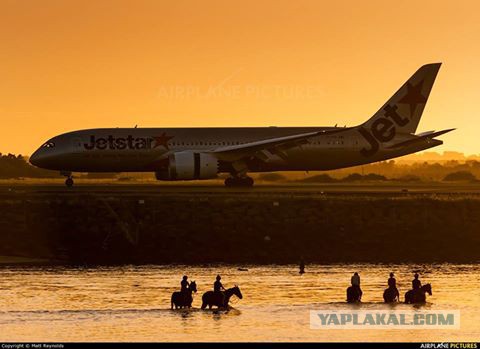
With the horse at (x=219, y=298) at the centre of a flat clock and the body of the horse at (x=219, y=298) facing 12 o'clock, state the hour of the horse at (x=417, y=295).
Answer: the horse at (x=417, y=295) is roughly at 12 o'clock from the horse at (x=219, y=298).

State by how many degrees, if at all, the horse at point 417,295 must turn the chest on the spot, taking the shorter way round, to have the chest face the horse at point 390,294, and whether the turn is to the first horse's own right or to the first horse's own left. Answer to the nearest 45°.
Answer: approximately 180°

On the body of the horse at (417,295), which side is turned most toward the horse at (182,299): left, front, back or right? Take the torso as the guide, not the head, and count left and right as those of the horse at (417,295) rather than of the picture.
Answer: back

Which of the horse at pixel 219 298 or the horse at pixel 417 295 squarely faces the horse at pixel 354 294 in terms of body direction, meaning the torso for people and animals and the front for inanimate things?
the horse at pixel 219 298

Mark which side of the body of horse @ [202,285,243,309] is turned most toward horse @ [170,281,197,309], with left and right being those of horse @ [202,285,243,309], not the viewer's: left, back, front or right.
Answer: back

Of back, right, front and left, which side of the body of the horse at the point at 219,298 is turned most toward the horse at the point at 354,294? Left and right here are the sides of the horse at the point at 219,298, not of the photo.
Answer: front

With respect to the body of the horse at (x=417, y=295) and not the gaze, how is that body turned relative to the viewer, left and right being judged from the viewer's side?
facing to the right of the viewer

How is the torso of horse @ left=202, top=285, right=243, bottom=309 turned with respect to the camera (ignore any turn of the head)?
to the viewer's right

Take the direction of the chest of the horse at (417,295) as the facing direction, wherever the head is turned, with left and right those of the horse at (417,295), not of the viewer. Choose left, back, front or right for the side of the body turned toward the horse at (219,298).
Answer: back

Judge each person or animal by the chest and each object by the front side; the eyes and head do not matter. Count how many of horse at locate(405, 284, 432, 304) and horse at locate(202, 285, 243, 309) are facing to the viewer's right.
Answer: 2
